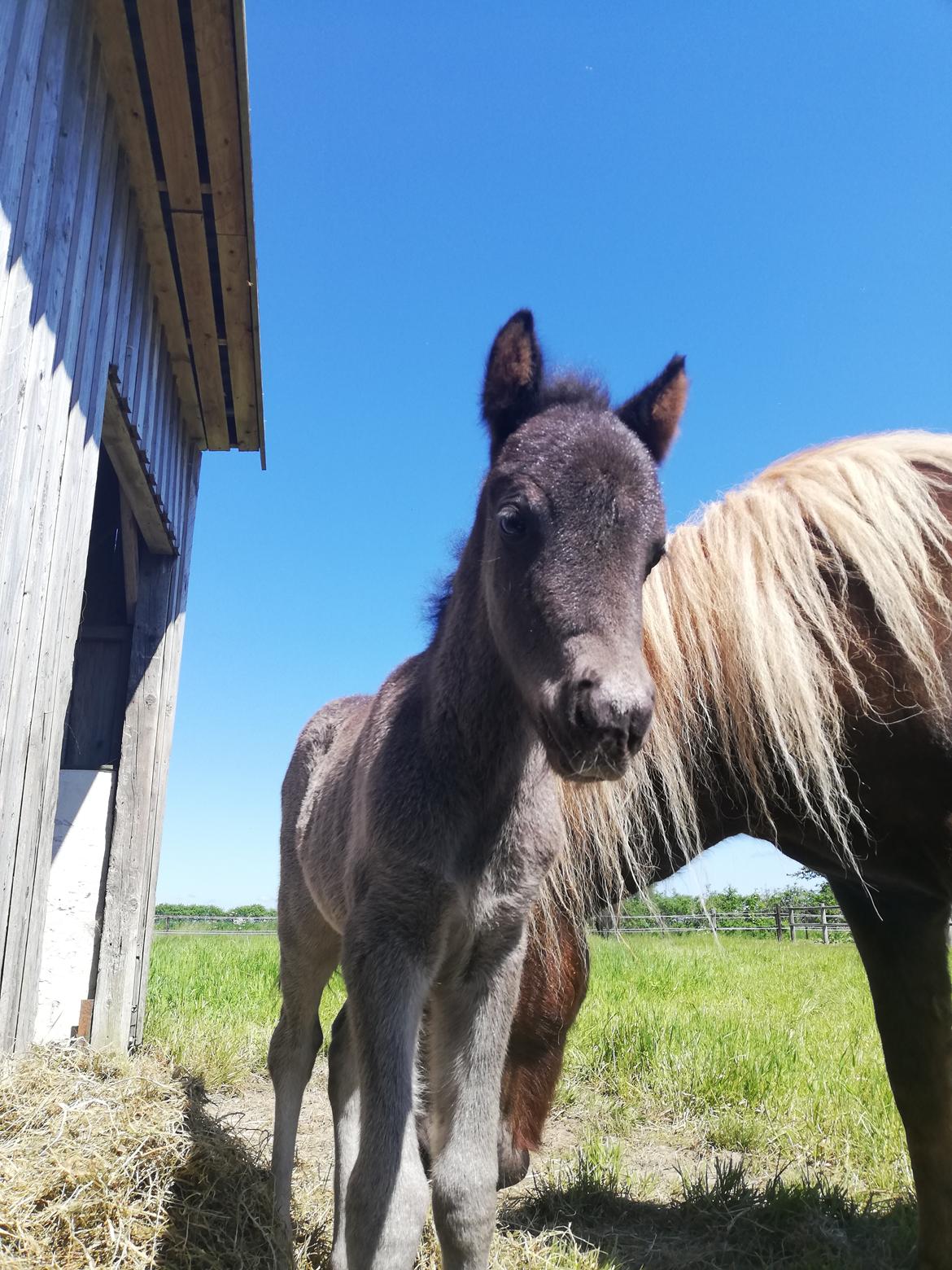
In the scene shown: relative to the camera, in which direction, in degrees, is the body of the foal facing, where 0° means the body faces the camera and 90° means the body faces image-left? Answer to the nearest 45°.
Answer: approximately 315°

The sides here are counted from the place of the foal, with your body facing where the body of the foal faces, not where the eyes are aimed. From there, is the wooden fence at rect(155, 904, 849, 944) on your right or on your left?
on your left

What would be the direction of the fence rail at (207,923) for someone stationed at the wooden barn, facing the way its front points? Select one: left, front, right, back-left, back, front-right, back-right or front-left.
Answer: left

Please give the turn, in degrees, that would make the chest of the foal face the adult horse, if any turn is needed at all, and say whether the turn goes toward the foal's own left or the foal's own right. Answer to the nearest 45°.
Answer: approximately 90° to the foal's own left

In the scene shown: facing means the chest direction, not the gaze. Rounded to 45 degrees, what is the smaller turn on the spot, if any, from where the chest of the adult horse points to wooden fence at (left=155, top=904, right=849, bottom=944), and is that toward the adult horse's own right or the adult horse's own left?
approximately 90° to the adult horse's own right

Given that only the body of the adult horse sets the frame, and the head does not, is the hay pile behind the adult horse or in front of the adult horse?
in front

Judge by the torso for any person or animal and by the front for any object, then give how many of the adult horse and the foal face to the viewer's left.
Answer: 1

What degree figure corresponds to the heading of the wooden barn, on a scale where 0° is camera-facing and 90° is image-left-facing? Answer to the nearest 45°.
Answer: approximately 270°

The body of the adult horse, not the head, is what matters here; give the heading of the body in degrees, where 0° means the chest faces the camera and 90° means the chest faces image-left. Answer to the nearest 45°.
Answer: approximately 90°

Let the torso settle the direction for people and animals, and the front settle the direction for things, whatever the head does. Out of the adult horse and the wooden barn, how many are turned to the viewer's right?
1

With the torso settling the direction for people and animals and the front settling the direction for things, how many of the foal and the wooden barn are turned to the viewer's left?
0
